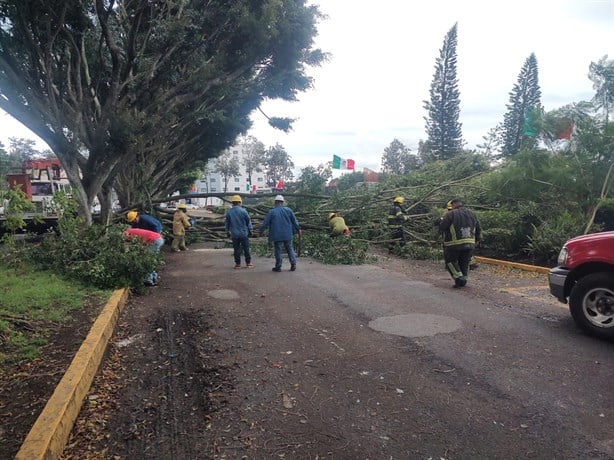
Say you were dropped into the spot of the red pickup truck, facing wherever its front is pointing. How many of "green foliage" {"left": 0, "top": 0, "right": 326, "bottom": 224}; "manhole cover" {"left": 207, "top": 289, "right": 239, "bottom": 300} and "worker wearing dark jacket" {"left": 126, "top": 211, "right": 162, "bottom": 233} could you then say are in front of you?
3

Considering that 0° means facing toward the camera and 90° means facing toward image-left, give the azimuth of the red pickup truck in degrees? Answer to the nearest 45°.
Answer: approximately 90°

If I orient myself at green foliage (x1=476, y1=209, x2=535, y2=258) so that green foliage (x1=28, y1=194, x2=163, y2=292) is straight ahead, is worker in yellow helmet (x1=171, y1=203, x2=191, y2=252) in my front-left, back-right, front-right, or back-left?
front-right

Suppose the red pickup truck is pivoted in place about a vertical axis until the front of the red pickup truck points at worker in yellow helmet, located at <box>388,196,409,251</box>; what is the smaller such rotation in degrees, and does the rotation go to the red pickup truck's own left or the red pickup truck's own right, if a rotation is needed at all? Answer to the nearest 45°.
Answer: approximately 45° to the red pickup truck's own right

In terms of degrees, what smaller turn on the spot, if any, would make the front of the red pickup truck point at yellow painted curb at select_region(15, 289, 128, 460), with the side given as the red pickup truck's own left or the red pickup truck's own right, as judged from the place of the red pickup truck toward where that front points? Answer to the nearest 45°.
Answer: approximately 45° to the red pickup truck's own left

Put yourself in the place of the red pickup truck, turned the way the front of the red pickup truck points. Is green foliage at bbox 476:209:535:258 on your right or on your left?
on your right

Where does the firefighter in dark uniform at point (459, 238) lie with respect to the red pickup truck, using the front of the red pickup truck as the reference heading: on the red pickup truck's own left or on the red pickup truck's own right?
on the red pickup truck's own right

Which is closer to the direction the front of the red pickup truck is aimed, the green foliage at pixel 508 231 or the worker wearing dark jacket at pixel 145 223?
the worker wearing dark jacket

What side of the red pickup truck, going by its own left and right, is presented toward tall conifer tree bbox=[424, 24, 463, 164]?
right

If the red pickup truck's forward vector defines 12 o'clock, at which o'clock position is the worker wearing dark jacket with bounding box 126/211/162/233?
The worker wearing dark jacket is roughly at 12 o'clock from the red pickup truck.

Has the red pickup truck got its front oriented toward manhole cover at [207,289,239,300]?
yes

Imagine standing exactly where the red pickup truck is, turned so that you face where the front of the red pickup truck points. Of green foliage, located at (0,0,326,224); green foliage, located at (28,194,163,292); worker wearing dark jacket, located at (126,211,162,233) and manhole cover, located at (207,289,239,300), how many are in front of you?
4

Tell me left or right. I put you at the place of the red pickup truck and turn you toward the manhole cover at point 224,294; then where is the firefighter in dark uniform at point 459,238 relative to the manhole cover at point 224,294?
right

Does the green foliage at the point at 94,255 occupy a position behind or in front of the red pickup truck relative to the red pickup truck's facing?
in front

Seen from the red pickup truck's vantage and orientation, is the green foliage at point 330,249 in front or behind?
in front
